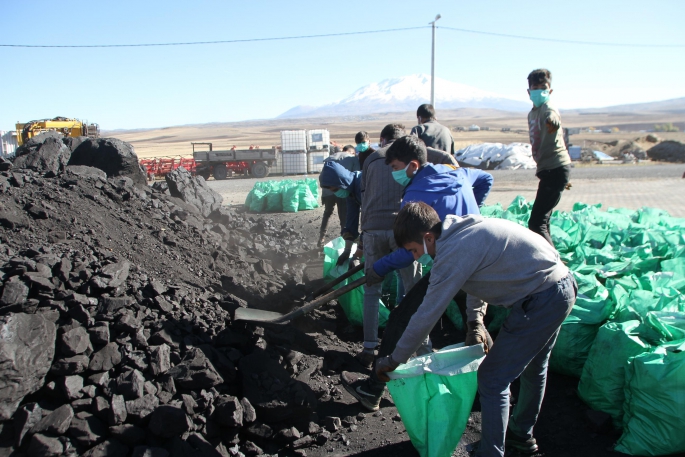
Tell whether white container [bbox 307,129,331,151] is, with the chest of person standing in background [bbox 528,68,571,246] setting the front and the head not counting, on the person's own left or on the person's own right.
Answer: on the person's own right

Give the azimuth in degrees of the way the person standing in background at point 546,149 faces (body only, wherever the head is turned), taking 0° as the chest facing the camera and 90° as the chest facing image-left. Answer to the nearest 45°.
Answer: approximately 45°

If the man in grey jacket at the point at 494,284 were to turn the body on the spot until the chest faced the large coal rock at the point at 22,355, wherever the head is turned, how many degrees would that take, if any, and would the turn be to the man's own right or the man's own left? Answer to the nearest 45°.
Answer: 0° — they already face it

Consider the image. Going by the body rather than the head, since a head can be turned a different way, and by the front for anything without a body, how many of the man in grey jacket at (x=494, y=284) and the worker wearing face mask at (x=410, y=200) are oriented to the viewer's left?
2

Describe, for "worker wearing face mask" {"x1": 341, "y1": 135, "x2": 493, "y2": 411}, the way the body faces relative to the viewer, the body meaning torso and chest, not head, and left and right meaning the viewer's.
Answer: facing to the left of the viewer

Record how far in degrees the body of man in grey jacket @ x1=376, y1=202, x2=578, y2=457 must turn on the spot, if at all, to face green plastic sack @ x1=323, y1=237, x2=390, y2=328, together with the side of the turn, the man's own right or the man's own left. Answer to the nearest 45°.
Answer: approximately 45° to the man's own right

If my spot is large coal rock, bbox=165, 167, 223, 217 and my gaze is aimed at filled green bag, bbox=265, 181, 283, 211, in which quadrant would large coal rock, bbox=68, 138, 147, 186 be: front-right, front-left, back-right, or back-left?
back-left

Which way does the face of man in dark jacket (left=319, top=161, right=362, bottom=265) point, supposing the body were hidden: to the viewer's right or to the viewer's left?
to the viewer's left

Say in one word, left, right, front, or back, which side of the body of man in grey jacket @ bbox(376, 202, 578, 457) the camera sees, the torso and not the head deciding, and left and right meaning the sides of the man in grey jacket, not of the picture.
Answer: left

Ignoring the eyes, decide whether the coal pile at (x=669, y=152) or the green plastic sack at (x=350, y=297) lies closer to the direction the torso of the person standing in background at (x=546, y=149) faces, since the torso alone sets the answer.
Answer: the green plastic sack

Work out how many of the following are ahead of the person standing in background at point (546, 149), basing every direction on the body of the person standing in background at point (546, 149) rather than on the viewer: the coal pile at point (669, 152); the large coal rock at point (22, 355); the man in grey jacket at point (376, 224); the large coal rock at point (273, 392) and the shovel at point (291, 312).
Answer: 4
